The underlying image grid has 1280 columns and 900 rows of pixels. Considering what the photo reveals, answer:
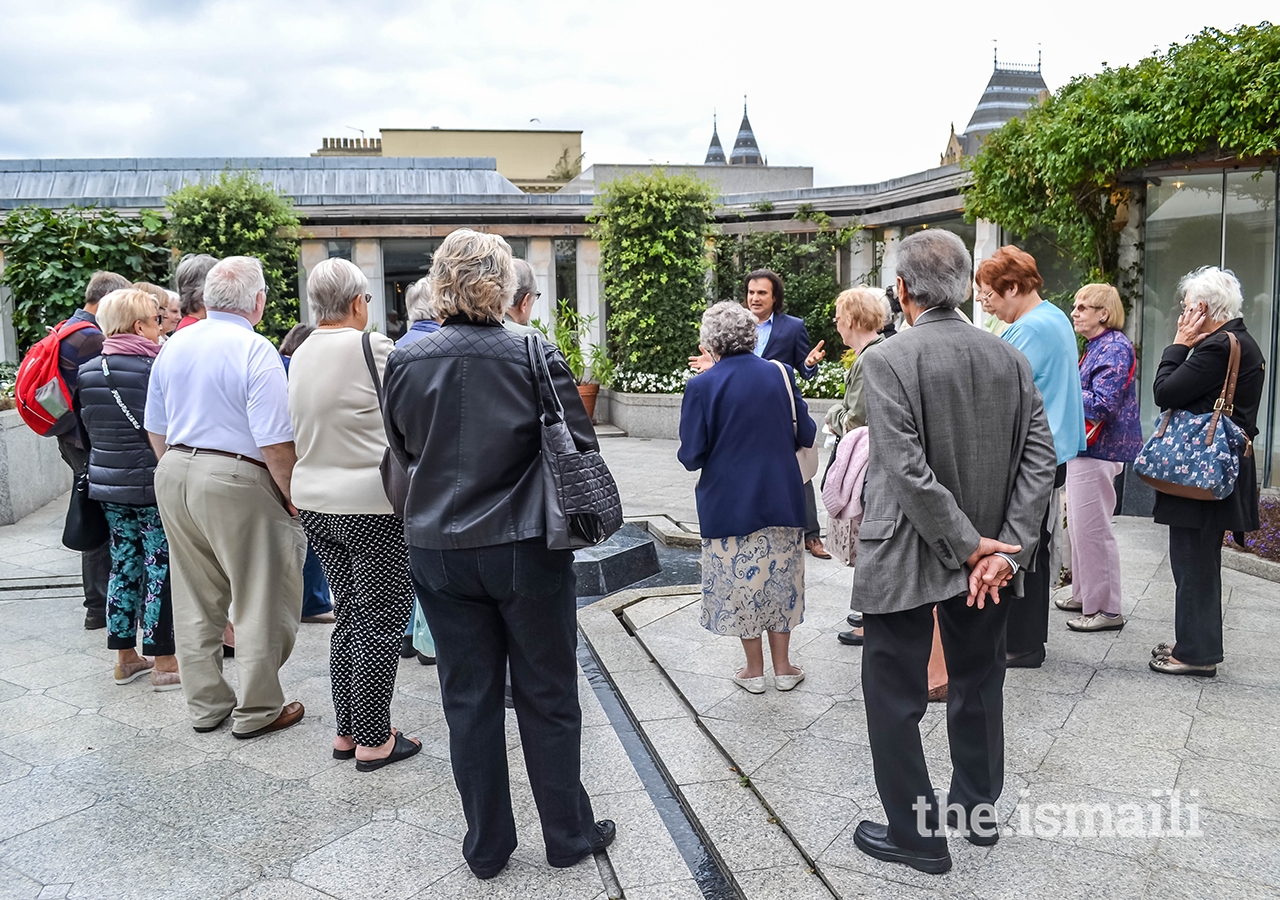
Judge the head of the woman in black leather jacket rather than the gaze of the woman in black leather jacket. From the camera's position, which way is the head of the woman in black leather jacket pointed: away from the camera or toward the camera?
away from the camera

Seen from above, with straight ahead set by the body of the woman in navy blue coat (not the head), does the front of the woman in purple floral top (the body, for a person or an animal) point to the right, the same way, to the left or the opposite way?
to the left

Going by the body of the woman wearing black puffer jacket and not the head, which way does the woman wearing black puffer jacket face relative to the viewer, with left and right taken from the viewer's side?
facing away from the viewer and to the right of the viewer

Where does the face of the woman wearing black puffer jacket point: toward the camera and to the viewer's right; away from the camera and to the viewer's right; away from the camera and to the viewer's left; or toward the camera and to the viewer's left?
away from the camera and to the viewer's right

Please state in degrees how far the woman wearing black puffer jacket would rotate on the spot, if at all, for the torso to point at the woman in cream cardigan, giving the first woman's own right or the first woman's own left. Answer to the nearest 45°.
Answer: approximately 90° to the first woman's own right

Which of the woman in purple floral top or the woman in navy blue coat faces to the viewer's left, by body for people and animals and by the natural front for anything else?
the woman in purple floral top

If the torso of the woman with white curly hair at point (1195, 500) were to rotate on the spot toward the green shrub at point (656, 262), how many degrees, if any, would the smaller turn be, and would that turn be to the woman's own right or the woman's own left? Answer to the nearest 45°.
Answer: approximately 45° to the woman's own right

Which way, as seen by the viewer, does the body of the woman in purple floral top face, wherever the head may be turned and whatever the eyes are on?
to the viewer's left

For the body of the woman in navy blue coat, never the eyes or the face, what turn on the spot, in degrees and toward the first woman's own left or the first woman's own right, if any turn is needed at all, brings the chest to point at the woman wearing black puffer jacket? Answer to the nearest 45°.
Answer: approximately 90° to the first woman's own left

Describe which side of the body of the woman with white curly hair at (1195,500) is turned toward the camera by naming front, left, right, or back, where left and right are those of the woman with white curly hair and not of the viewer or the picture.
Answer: left

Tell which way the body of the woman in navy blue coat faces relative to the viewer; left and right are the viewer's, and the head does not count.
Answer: facing away from the viewer

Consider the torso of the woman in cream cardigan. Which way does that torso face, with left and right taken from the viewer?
facing away from the viewer and to the right of the viewer

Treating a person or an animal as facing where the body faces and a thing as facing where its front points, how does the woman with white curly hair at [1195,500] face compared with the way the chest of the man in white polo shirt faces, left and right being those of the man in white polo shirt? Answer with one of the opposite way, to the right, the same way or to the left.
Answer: to the left

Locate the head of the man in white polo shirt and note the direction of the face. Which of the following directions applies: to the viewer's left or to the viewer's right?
to the viewer's right
